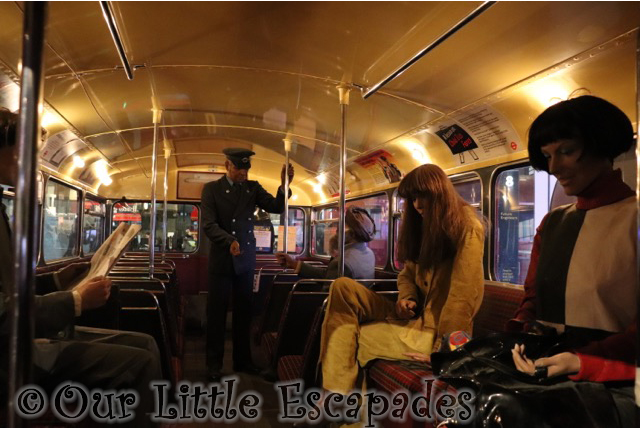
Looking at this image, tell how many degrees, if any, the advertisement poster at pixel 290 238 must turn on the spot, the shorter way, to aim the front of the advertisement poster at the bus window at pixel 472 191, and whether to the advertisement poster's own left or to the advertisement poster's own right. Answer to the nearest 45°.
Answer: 0° — it already faces it

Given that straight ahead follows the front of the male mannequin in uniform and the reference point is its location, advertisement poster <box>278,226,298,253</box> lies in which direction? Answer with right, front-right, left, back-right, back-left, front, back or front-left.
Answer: back-left

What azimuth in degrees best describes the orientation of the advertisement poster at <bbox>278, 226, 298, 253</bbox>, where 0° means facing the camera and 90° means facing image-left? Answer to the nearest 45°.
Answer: approximately 0°

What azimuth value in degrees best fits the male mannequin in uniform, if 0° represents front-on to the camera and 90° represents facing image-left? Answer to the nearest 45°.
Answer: approximately 315°

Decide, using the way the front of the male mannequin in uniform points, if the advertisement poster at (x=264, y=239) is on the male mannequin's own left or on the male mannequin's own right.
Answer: on the male mannequin's own left

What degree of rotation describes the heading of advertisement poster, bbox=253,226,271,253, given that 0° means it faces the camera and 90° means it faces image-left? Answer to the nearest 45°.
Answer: approximately 0°

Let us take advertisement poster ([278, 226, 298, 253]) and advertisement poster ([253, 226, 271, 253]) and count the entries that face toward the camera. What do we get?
2

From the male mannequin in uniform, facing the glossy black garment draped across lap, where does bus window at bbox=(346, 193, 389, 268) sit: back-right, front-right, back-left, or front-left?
back-left

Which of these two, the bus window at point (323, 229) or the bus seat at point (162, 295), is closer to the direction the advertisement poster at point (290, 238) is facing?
the bus seat

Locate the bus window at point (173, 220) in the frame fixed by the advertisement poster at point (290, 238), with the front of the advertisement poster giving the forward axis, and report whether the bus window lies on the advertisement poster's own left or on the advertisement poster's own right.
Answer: on the advertisement poster's own right

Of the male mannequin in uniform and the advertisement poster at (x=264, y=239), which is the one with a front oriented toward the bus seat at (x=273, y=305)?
the advertisement poster

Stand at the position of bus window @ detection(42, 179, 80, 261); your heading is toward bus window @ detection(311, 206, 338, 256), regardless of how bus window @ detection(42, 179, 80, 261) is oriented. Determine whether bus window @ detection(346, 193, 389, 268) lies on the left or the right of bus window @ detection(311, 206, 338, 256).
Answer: right

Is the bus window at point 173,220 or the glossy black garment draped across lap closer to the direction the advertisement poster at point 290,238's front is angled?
the glossy black garment draped across lap
